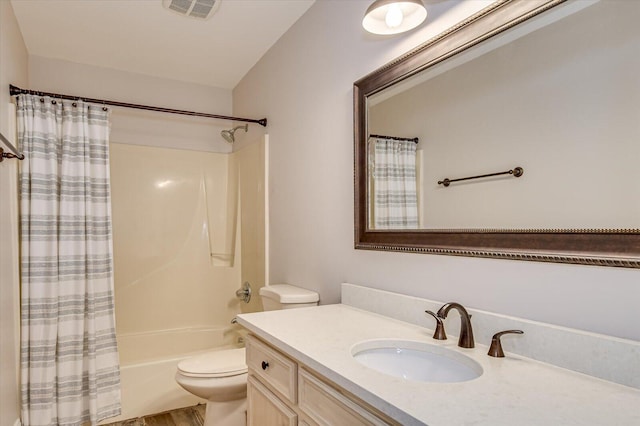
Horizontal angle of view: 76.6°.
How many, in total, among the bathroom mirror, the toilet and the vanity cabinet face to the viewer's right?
0

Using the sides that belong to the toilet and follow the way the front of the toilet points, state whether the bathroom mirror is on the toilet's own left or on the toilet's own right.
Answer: on the toilet's own left

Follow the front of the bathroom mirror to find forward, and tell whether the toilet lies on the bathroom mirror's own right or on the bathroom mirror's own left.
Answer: on the bathroom mirror's own right

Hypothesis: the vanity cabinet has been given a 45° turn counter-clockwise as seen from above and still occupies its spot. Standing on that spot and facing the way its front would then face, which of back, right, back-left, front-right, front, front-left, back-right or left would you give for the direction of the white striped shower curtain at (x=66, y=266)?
back-right

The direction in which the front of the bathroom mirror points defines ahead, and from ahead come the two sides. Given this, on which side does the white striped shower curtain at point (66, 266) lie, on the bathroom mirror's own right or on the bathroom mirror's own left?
on the bathroom mirror's own right

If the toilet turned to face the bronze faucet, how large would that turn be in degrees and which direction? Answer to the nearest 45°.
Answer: approximately 135° to its left

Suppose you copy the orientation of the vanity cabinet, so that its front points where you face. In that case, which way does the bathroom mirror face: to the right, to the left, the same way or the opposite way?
the same way

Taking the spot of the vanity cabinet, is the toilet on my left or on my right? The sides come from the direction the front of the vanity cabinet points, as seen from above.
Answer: on my right

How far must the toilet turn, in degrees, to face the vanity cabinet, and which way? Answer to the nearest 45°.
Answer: approximately 90° to its left

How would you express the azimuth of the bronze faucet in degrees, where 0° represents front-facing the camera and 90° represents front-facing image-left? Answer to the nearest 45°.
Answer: approximately 45°

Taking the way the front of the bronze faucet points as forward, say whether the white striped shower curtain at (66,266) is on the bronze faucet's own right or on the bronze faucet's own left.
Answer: on the bronze faucet's own right

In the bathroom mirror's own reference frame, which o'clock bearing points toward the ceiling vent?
The ceiling vent is roughly at 2 o'clock from the bathroom mirror.

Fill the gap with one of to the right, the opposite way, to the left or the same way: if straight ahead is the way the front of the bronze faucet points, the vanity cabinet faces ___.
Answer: the same way

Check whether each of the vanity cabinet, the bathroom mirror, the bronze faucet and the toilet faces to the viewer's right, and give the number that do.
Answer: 0

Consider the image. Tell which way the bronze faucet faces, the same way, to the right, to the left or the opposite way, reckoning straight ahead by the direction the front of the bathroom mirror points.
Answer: the same way

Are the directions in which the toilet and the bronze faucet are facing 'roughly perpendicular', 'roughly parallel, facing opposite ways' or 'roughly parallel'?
roughly parallel

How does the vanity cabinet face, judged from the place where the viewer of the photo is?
facing the viewer and to the left of the viewer

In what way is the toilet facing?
to the viewer's left
